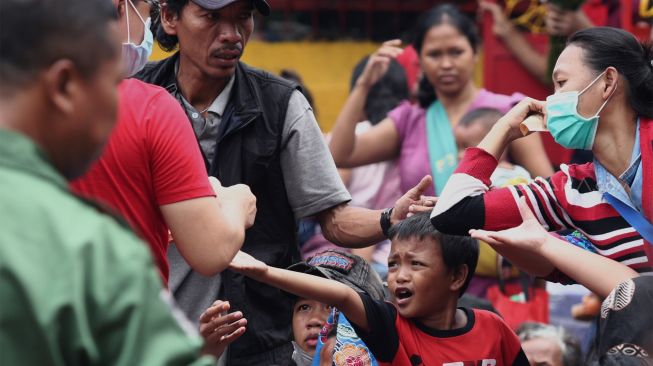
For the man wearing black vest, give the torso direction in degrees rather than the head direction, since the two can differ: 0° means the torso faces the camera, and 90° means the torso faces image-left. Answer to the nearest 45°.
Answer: approximately 45°

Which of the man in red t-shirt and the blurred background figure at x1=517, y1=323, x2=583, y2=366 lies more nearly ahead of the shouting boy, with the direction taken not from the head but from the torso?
the man in red t-shirt

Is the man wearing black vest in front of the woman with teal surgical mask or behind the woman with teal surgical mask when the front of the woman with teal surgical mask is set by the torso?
in front

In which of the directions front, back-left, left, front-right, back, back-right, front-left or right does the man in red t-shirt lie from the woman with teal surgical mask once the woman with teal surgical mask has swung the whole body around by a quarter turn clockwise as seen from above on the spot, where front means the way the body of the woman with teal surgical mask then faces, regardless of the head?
left

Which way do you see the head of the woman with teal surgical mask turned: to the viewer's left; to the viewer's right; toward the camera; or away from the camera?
to the viewer's left

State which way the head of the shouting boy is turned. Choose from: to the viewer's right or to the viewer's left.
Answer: to the viewer's left
